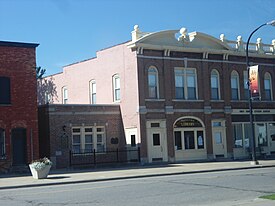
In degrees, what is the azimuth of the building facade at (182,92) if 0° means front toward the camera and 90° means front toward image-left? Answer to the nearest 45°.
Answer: approximately 315°

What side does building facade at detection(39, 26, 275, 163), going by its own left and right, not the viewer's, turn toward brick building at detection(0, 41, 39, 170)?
right
